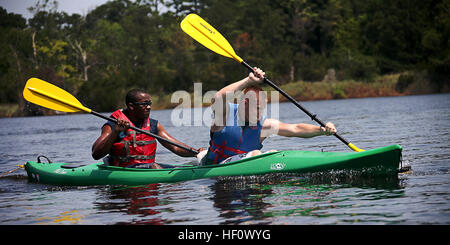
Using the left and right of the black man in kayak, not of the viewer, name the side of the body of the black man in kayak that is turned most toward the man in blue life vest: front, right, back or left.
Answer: front

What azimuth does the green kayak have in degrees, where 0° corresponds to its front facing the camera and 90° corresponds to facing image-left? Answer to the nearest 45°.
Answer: approximately 270°

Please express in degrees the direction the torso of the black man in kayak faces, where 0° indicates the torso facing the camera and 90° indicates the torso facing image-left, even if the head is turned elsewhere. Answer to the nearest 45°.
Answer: approximately 315°

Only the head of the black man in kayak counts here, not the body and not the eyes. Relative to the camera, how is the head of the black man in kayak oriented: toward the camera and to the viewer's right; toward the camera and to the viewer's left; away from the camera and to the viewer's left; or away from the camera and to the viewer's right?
toward the camera and to the viewer's right
